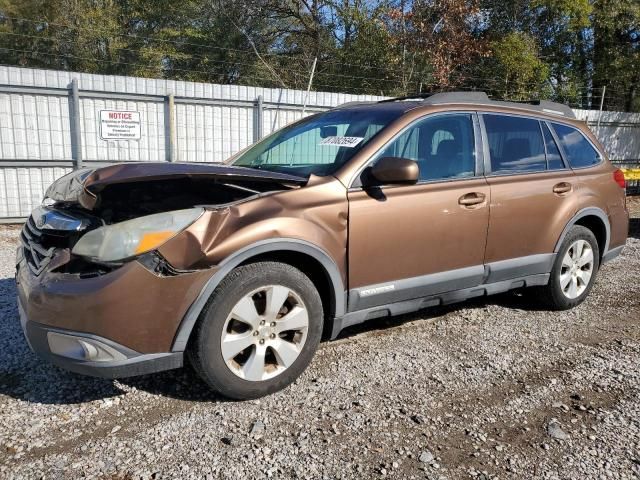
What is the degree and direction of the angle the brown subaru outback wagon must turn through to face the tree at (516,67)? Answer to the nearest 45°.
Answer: approximately 135° to its right

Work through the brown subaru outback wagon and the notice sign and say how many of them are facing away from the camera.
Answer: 0

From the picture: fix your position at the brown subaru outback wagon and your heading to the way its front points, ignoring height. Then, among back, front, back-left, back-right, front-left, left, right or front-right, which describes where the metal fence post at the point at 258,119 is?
back-right

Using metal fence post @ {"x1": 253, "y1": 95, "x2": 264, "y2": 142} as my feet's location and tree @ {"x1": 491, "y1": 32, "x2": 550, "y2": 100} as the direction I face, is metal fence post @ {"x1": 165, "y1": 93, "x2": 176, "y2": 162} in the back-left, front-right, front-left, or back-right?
back-left

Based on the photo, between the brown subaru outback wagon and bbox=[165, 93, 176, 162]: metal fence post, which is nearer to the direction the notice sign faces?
the brown subaru outback wagon

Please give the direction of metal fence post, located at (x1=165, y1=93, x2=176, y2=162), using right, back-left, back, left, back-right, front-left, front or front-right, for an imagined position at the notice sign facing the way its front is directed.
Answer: left

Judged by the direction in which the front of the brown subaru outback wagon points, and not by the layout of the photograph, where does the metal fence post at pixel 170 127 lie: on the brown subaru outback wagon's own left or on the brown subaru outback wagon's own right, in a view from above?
on the brown subaru outback wagon's own right

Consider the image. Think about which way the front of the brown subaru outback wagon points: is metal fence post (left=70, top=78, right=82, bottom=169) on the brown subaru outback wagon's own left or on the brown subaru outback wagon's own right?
on the brown subaru outback wagon's own right

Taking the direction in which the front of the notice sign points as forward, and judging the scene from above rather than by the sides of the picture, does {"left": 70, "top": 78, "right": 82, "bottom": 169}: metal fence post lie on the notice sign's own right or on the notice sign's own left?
on the notice sign's own right

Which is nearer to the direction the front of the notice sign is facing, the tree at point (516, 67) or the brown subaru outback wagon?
the brown subaru outback wagon

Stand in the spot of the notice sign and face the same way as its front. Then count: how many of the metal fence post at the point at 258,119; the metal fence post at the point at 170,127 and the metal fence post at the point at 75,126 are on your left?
2

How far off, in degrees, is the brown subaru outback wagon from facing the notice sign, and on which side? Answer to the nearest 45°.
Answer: approximately 90° to its right

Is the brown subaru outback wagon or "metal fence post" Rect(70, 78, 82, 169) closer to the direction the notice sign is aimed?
the brown subaru outback wagon
